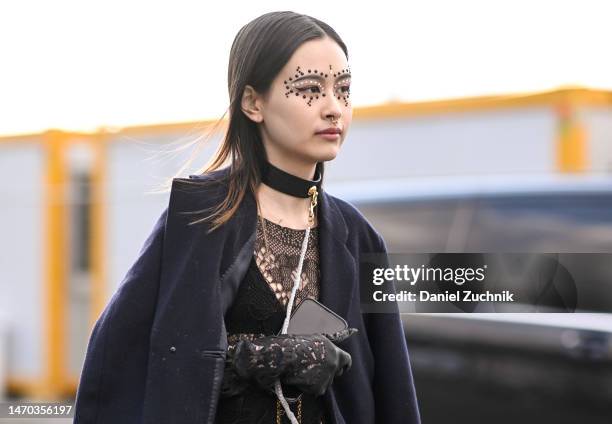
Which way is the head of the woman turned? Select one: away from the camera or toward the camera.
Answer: toward the camera

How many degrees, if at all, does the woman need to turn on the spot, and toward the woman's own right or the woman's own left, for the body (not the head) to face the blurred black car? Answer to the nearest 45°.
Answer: approximately 90° to the woman's own left
